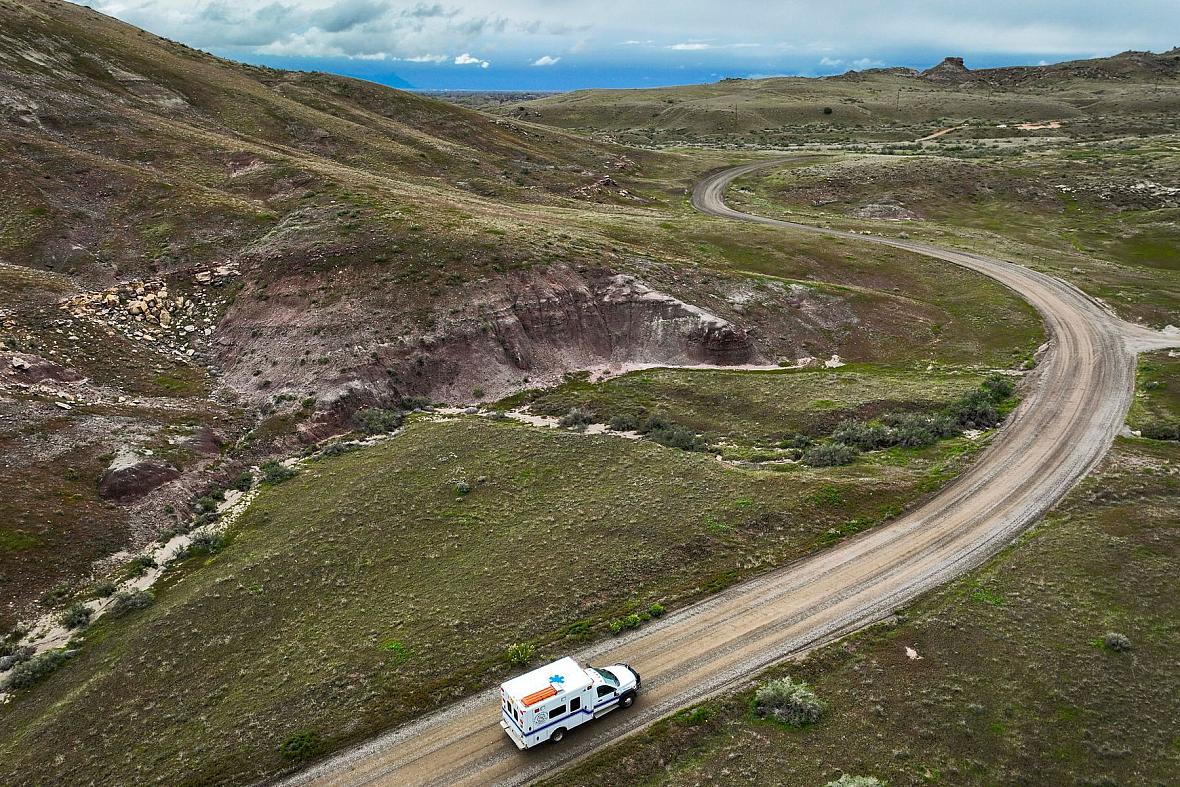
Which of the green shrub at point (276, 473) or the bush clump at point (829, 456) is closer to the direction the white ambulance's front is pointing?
the bush clump

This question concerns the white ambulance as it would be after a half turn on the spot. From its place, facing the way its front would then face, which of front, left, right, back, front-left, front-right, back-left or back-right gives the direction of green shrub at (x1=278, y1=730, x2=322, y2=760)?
front-right

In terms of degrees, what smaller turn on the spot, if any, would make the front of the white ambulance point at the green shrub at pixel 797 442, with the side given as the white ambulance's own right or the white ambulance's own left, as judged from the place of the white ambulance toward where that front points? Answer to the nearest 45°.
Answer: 0° — it already faces it

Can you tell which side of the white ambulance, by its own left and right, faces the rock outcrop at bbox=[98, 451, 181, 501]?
left

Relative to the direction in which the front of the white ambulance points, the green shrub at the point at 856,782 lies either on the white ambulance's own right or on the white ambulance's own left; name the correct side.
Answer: on the white ambulance's own right

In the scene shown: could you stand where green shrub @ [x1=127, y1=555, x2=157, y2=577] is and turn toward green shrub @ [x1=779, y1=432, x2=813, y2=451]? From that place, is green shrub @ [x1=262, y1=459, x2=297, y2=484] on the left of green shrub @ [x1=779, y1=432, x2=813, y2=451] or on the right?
left

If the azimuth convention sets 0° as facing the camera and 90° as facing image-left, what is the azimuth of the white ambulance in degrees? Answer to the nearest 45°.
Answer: approximately 225°

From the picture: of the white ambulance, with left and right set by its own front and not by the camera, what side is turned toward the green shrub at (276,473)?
left

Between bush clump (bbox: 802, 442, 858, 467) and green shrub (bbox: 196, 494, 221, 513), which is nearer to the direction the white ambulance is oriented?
the bush clump
